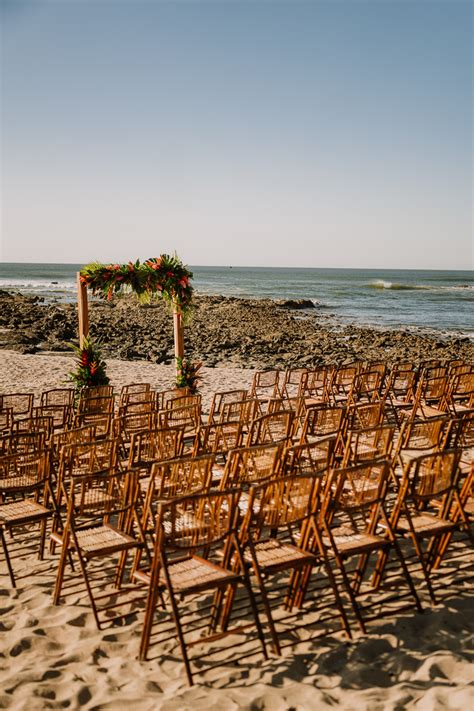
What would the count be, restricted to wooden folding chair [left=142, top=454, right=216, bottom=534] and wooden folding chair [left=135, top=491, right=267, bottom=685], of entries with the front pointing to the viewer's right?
0

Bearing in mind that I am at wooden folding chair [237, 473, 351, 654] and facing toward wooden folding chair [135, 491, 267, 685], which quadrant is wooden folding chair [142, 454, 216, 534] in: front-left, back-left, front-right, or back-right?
front-right

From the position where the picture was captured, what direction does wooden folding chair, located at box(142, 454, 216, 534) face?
facing away from the viewer and to the left of the viewer

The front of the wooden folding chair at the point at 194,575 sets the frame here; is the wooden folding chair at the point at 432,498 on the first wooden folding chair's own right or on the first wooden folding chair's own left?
on the first wooden folding chair's own right

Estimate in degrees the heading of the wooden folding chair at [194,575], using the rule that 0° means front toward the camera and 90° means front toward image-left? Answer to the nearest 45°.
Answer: approximately 135°

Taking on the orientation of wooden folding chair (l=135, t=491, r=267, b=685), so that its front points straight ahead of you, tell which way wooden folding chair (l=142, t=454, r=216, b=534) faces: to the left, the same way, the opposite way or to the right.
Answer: the same way

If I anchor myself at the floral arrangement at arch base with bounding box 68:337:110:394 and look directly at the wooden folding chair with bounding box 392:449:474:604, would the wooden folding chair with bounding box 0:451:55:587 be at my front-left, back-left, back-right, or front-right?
front-right

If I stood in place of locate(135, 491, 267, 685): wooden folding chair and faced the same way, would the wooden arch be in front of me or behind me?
in front

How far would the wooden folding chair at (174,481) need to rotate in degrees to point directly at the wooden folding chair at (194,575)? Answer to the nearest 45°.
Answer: approximately 135° to its left

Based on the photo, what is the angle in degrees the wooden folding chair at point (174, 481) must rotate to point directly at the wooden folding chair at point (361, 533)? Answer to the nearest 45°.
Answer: approximately 135° to its right

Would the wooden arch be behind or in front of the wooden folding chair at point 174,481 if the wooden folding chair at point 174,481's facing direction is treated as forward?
in front

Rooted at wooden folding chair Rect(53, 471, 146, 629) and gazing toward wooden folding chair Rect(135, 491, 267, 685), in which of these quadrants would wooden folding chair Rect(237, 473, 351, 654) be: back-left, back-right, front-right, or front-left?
front-left

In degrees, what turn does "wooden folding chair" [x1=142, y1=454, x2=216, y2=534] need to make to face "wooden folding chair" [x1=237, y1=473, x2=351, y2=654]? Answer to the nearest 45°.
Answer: approximately 180°

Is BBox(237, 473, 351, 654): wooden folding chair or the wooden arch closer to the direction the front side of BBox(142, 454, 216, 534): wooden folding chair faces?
the wooden arch

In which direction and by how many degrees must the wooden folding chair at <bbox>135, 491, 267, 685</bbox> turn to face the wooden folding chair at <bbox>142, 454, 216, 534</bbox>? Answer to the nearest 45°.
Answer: approximately 45° to its right

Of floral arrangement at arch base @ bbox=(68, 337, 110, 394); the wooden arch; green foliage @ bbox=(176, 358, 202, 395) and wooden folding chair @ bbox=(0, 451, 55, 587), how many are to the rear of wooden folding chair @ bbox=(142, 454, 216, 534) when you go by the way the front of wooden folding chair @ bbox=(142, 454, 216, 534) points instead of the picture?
0
